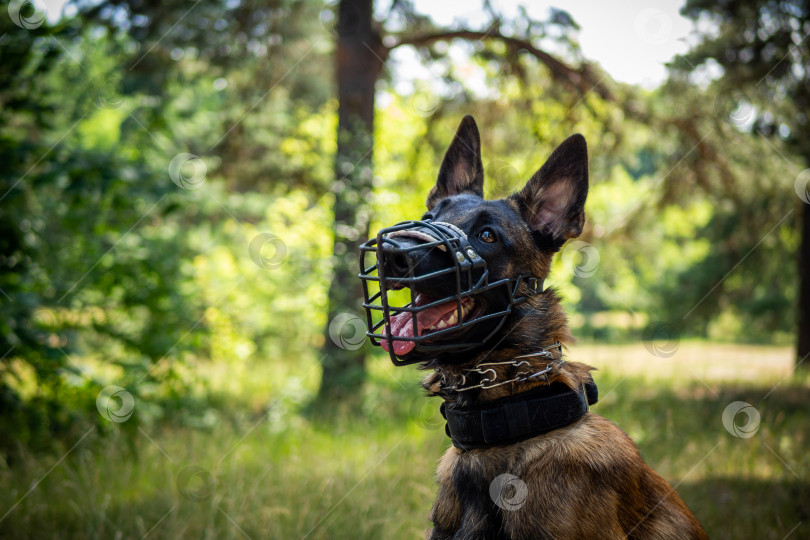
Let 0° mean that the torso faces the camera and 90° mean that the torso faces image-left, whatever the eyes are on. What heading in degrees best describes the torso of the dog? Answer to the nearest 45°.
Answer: approximately 45°

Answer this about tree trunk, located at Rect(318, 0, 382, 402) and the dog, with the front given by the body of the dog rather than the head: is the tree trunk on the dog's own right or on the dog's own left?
on the dog's own right

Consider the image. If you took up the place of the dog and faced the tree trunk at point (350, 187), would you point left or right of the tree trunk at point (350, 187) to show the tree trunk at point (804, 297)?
right

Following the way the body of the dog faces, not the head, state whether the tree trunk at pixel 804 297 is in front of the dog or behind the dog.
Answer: behind
